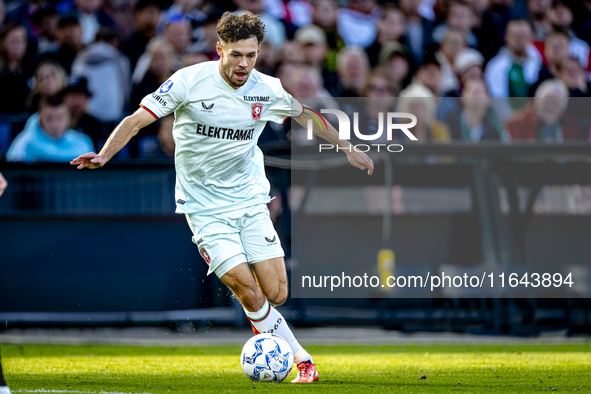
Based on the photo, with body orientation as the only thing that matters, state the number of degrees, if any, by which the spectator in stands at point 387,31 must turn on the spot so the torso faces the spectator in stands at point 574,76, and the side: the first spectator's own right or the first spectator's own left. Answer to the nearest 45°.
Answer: approximately 90° to the first spectator's own left

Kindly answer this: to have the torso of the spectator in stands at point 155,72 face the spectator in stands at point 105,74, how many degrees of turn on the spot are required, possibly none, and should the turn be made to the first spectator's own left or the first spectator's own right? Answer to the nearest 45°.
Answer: approximately 135° to the first spectator's own right

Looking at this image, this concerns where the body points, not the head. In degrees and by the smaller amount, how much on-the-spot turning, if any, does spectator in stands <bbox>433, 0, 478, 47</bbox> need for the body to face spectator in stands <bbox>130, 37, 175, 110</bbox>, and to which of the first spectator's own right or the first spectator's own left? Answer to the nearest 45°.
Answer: approximately 45° to the first spectator's own right

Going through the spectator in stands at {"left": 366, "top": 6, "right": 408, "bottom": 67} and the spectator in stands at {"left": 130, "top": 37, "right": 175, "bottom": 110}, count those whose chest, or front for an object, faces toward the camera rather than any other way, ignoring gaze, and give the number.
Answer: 2

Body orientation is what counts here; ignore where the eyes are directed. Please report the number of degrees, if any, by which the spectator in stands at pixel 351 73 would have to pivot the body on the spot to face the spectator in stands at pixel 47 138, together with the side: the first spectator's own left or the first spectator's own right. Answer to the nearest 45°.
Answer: approximately 45° to the first spectator's own right

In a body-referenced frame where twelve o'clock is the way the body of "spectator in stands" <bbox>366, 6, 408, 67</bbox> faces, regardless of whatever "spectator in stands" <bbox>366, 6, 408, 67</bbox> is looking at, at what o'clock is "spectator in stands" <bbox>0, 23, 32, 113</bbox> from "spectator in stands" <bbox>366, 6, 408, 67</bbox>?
"spectator in stands" <bbox>0, 23, 32, 113</bbox> is roughly at 2 o'clock from "spectator in stands" <bbox>366, 6, 408, 67</bbox>.

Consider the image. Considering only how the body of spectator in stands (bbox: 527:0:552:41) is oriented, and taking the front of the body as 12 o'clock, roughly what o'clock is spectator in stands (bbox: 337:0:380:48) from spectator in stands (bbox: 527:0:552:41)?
spectator in stands (bbox: 337:0:380:48) is roughly at 2 o'clock from spectator in stands (bbox: 527:0:552:41).

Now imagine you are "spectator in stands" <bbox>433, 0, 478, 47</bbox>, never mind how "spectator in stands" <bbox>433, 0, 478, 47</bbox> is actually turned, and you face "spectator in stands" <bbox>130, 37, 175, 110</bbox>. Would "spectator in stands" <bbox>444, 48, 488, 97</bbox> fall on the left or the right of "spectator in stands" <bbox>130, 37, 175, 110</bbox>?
left

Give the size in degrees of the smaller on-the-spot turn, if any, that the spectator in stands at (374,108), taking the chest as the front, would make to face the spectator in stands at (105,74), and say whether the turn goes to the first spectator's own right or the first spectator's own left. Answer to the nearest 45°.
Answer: approximately 90° to the first spectator's own right
